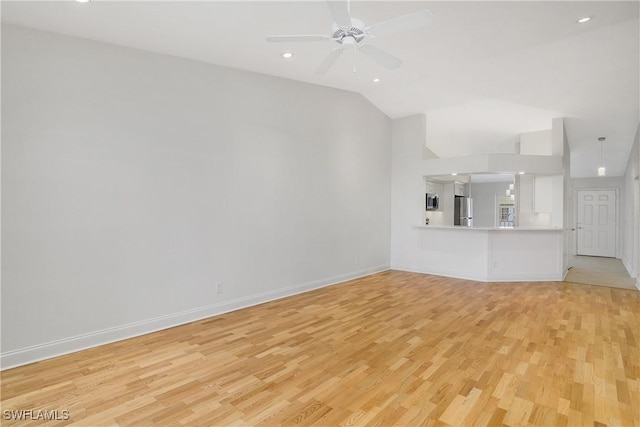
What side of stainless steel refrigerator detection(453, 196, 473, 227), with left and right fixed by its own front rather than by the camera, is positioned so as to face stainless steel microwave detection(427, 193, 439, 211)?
right

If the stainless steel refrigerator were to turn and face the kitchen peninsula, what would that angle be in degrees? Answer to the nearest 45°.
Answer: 0° — it already faces it

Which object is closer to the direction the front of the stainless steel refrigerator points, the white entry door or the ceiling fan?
the ceiling fan

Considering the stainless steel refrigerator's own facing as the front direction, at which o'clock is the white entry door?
The white entry door is roughly at 9 o'clock from the stainless steel refrigerator.

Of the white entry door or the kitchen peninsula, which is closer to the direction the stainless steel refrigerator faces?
the kitchen peninsula

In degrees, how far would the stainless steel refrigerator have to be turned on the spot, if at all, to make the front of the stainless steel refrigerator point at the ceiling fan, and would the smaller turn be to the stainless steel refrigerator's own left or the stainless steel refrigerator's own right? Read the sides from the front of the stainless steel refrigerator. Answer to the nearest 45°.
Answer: approximately 45° to the stainless steel refrigerator's own right

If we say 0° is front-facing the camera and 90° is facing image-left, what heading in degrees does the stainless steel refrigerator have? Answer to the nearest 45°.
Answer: approximately 315°
